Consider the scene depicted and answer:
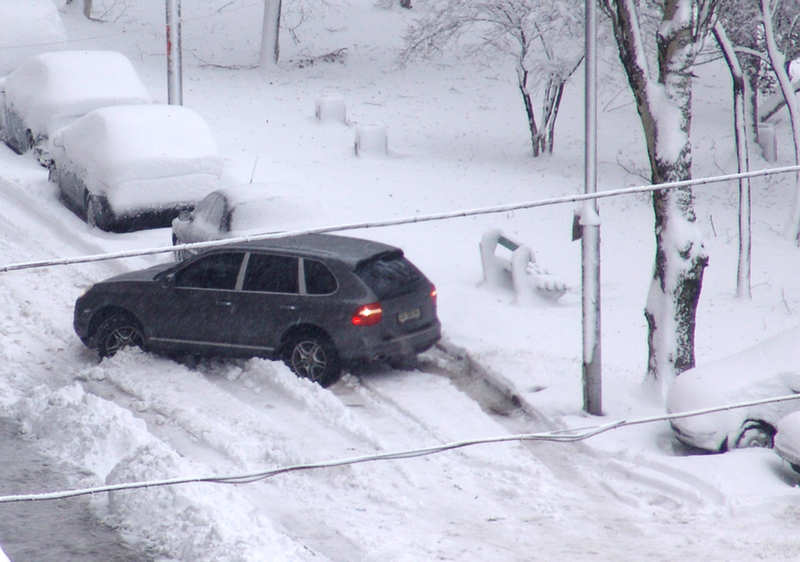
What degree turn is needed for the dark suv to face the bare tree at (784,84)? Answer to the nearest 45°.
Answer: approximately 90° to its right

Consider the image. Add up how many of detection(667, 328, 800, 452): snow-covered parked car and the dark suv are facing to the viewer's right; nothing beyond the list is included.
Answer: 0

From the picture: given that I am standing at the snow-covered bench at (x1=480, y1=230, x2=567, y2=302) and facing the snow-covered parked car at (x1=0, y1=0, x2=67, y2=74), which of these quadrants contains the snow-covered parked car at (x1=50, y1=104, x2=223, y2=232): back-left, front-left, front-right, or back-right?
front-left

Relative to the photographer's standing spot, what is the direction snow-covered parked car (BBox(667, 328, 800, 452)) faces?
facing the viewer and to the left of the viewer

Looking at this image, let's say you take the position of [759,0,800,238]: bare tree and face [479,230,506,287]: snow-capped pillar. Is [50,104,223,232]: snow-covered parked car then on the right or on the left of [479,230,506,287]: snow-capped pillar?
right

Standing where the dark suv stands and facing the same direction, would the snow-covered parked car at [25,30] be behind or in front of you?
in front

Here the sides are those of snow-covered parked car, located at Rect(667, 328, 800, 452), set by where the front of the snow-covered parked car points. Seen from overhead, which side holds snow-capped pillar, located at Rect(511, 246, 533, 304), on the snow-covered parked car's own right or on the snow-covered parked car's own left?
on the snow-covered parked car's own right

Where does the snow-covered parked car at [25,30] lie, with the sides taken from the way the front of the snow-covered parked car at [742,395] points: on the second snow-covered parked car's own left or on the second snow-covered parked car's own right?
on the second snow-covered parked car's own right

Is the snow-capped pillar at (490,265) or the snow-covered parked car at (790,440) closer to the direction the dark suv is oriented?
the snow-capped pillar

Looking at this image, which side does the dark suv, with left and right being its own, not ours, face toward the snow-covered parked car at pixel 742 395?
back

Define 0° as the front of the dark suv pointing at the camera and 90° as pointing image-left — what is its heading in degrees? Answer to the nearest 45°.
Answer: approximately 135°

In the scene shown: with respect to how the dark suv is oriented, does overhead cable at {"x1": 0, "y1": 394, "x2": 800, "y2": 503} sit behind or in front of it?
behind

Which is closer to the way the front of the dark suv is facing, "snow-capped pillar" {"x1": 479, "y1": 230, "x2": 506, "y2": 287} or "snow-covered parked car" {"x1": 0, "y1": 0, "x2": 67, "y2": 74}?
the snow-covered parked car

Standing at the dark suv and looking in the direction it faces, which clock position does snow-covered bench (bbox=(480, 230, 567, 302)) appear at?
The snow-covered bench is roughly at 3 o'clock from the dark suv.
